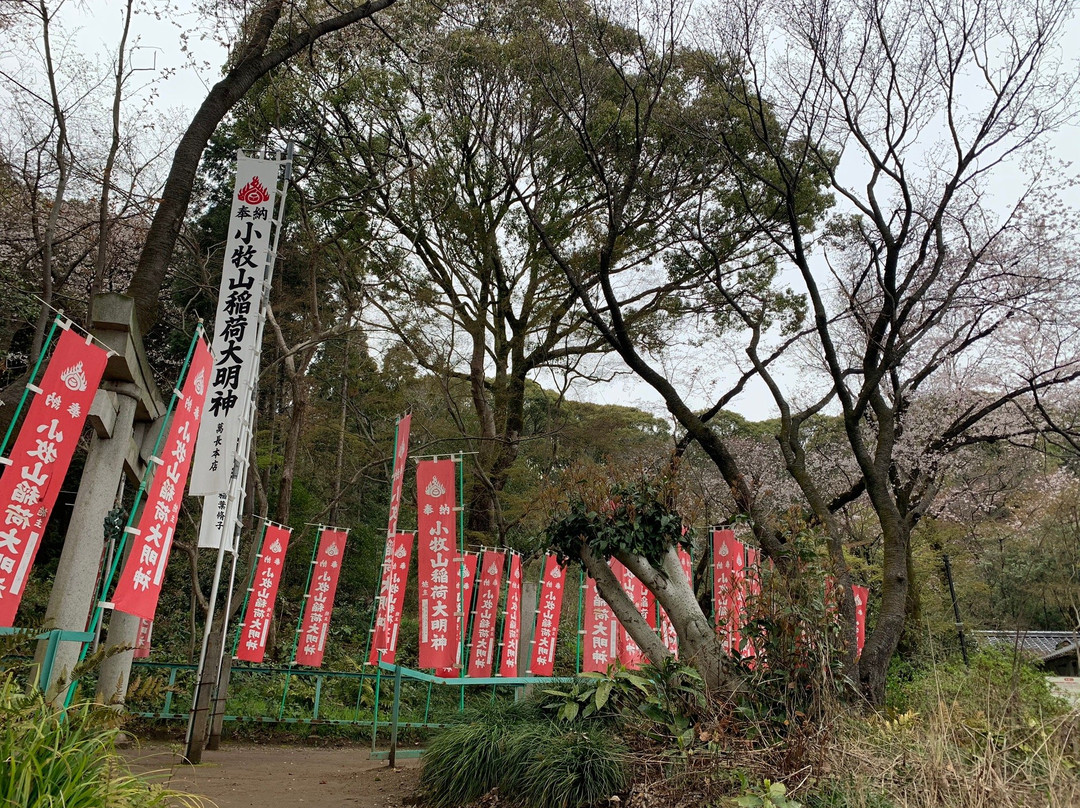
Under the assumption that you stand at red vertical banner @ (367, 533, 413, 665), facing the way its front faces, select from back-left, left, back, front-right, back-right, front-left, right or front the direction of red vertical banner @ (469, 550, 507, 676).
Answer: back-left

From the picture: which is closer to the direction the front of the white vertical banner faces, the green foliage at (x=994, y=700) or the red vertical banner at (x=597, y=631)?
the green foliage

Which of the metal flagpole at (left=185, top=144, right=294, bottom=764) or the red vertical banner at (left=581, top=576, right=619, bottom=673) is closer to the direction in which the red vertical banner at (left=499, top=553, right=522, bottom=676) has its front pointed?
the metal flagpole

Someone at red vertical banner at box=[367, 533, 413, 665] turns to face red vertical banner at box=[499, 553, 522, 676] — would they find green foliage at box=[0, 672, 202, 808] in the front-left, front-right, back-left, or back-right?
back-right

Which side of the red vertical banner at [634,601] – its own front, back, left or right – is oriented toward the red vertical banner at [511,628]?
right
